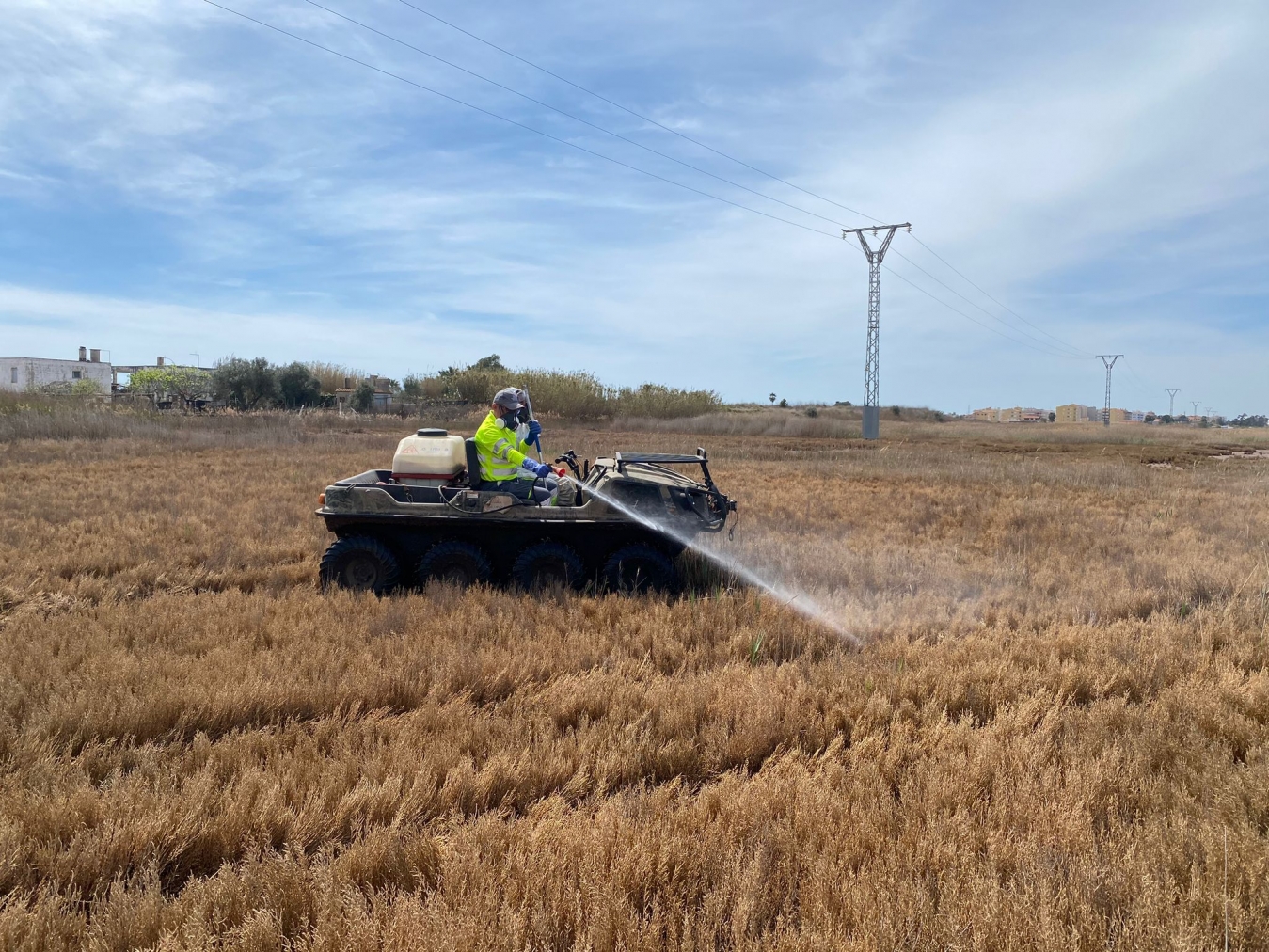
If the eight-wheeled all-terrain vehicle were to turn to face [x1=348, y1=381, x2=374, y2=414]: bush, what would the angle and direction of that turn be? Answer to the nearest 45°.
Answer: approximately 90° to its left

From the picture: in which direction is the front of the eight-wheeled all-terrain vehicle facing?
to the viewer's right

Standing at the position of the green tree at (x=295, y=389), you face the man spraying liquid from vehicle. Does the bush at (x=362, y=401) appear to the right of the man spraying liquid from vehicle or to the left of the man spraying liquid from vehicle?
left

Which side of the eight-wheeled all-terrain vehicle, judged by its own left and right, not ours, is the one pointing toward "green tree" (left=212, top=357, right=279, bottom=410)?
left
